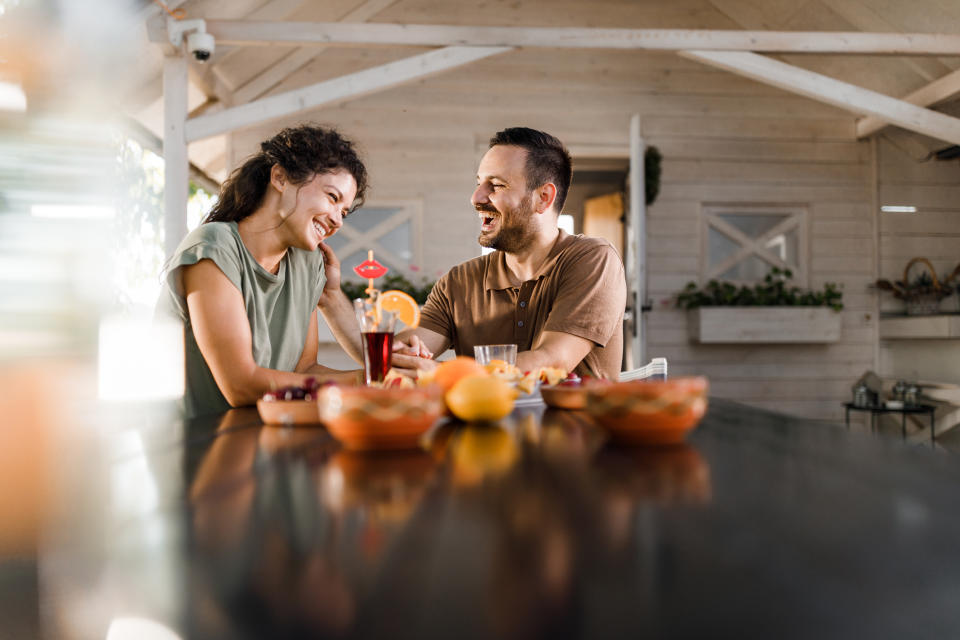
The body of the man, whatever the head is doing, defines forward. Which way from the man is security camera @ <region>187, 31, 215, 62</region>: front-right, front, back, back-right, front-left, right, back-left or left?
right

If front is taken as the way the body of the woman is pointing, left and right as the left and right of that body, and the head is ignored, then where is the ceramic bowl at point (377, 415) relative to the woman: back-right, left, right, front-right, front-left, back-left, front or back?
front-right

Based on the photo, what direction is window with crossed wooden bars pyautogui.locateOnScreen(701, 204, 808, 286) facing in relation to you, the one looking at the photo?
facing the viewer

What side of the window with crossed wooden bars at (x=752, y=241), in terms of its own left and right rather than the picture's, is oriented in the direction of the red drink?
front

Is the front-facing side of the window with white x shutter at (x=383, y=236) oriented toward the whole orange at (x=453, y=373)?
yes

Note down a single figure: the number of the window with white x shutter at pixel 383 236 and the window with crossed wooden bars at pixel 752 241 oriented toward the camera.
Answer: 2

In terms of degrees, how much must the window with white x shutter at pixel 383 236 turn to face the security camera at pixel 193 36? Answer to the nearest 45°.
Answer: approximately 45° to its right

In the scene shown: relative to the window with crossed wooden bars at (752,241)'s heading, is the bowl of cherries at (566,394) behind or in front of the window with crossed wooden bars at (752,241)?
in front

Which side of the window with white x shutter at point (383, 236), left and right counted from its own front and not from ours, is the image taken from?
front

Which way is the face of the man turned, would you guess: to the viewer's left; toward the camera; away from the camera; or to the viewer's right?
to the viewer's left

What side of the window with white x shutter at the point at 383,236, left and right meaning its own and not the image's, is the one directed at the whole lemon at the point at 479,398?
front

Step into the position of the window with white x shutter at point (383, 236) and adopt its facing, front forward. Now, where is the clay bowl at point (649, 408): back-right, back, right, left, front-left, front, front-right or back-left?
front

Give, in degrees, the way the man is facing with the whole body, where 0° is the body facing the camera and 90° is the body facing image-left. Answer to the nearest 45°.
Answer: approximately 45°

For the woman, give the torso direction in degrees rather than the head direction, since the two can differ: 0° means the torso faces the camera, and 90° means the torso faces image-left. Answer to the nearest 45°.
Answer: approximately 315°
